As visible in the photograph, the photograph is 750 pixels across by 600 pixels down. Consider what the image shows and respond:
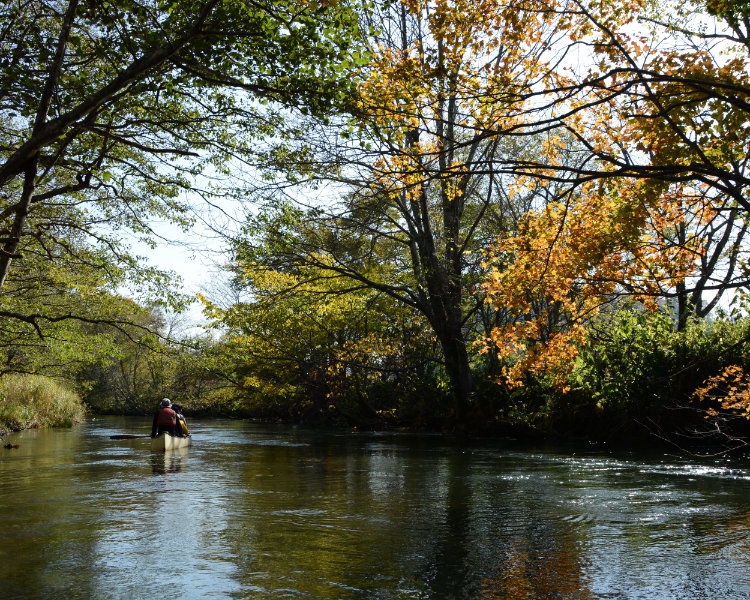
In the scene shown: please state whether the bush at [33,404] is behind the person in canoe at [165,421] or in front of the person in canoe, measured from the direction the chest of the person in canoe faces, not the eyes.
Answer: in front

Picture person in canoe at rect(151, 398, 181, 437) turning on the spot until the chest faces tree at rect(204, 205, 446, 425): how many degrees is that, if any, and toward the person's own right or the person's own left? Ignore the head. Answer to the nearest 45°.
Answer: approximately 45° to the person's own right

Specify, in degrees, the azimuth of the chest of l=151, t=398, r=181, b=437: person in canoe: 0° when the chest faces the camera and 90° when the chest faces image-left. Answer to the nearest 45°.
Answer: approximately 180°

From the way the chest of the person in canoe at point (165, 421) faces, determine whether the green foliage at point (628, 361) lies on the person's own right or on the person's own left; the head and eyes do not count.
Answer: on the person's own right
